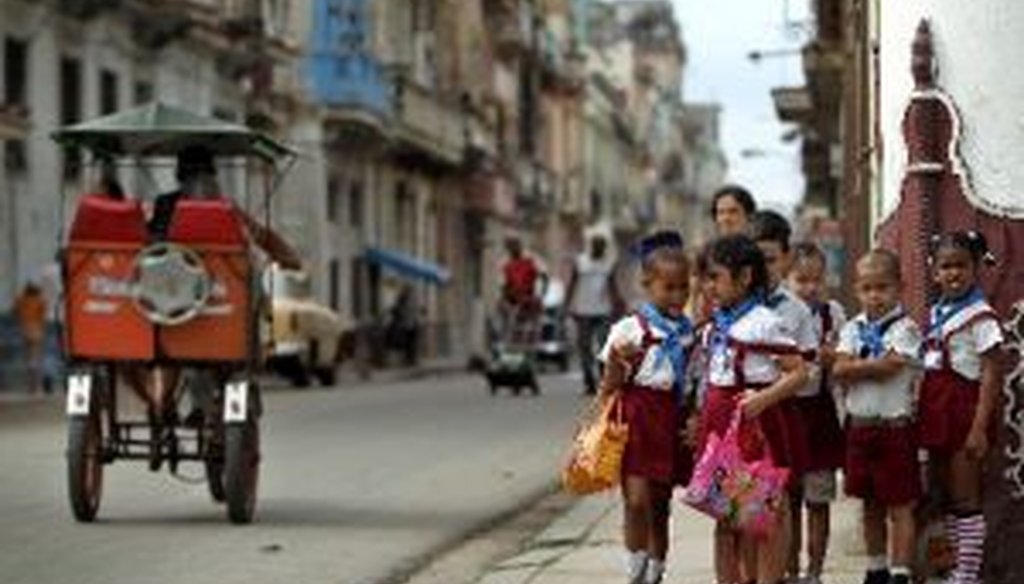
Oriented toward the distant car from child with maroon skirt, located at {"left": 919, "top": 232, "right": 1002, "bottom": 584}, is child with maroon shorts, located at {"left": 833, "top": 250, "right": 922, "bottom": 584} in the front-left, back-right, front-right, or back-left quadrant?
front-left

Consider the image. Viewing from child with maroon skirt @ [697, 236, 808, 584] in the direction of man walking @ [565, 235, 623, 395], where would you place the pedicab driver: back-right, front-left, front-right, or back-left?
front-left

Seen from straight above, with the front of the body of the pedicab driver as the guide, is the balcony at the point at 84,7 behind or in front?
in front

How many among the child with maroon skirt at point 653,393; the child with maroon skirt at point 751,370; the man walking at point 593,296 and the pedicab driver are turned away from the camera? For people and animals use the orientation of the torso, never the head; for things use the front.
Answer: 1

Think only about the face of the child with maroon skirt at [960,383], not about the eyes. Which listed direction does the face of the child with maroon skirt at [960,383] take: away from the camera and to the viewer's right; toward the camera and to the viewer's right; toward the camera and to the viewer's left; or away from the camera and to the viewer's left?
toward the camera and to the viewer's left

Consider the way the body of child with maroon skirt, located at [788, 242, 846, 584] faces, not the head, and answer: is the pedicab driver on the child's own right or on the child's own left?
on the child's own right

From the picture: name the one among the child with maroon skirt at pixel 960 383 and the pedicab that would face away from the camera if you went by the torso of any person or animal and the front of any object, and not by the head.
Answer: the pedicab

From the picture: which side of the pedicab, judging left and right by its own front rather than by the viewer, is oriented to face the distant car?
front

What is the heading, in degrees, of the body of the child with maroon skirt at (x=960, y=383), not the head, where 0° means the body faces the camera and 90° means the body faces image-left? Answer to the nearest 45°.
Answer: approximately 45°

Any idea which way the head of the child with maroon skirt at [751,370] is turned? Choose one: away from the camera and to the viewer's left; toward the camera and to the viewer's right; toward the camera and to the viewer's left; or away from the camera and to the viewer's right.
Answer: toward the camera and to the viewer's left

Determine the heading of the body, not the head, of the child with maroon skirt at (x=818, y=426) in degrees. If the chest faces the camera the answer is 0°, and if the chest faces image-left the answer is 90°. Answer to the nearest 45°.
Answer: approximately 45°

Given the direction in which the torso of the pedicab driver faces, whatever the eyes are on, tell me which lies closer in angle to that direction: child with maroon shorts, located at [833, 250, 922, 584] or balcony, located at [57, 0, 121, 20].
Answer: the balcony

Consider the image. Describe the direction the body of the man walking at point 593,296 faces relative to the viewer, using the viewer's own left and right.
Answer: facing the viewer

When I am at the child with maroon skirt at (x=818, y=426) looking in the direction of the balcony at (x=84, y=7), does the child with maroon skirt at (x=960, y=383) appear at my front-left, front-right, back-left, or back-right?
back-right
